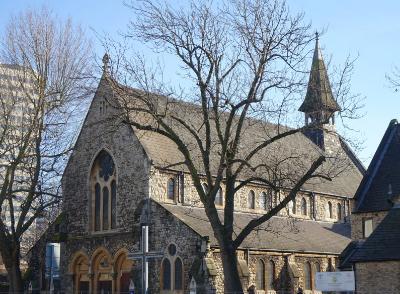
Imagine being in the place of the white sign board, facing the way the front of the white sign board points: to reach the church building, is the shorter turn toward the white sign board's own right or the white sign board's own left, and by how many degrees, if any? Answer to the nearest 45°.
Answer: approximately 135° to the white sign board's own right

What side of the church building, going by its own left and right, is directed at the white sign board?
left

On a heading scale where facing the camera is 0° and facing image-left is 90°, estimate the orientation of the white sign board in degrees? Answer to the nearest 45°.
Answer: approximately 0°
